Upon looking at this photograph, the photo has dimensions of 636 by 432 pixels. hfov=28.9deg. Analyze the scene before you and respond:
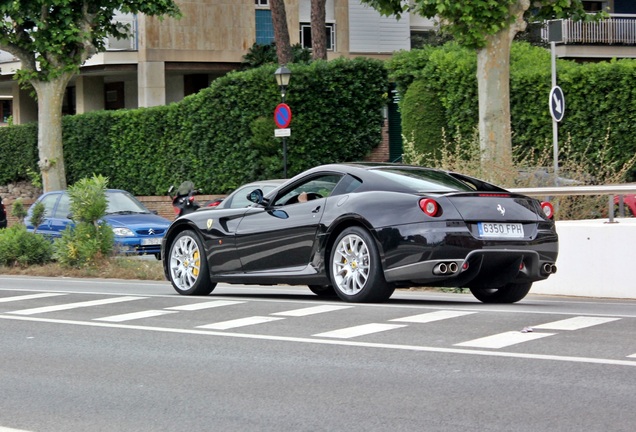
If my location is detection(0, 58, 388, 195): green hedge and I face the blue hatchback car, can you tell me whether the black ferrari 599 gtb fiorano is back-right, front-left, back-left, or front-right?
front-left

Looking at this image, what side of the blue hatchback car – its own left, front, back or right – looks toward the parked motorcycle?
left

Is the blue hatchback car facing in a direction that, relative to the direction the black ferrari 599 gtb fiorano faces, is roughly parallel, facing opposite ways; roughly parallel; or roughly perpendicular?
roughly parallel, facing opposite ways

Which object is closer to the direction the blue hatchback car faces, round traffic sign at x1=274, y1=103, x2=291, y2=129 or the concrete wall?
the concrete wall

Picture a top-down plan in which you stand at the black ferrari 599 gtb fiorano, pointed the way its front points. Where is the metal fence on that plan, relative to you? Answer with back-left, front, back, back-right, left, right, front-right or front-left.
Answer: right

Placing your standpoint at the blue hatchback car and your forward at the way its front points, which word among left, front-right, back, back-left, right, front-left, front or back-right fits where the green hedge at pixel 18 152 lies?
back-left

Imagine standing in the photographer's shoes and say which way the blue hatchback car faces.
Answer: facing the viewer and to the right of the viewer

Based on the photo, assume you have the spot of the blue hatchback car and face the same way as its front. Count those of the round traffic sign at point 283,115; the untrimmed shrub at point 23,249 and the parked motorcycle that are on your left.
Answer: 2

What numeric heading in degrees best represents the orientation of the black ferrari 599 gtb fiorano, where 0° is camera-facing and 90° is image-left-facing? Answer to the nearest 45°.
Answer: approximately 135°

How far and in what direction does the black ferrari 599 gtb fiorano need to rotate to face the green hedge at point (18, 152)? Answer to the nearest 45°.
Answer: approximately 45° to its right

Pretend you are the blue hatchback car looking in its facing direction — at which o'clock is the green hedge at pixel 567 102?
The green hedge is roughly at 10 o'clock from the blue hatchback car.

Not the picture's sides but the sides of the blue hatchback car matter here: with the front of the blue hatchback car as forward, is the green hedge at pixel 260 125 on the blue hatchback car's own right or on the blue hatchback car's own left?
on the blue hatchback car's own left

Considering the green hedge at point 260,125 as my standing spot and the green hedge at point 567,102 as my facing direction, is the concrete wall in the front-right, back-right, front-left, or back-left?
front-right

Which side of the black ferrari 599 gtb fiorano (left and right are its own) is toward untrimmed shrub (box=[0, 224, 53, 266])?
front

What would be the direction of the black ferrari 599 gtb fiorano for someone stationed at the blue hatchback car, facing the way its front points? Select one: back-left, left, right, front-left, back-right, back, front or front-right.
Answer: front-right
